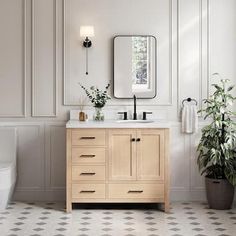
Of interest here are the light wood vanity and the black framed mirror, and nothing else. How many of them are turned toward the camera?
2

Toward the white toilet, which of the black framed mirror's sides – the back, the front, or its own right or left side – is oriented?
right

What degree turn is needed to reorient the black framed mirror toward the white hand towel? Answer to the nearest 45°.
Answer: approximately 90° to its left

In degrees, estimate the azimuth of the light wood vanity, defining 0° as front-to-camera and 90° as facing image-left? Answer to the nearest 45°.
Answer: approximately 0°

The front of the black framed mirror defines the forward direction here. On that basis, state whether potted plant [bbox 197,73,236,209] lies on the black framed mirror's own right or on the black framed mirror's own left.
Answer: on the black framed mirror's own left

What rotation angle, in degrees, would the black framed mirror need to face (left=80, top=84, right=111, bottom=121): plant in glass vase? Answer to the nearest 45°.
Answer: approximately 90° to its right

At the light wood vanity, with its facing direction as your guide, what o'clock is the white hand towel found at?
The white hand towel is roughly at 8 o'clock from the light wood vanity.
